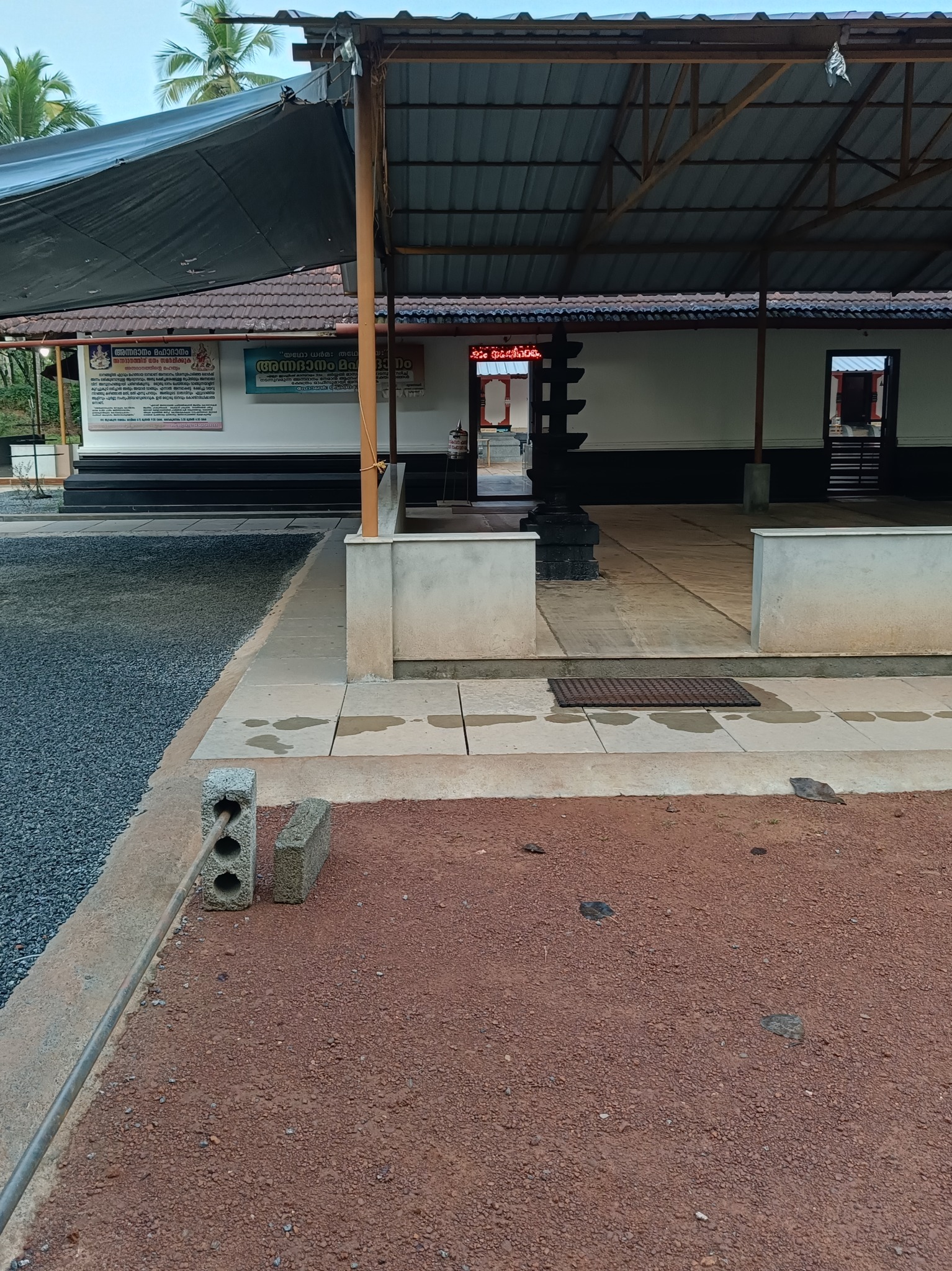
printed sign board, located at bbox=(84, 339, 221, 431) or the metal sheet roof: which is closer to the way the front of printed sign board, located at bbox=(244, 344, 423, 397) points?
the metal sheet roof

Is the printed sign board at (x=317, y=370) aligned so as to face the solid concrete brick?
yes

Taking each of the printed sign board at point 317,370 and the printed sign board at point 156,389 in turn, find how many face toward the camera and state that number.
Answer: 2

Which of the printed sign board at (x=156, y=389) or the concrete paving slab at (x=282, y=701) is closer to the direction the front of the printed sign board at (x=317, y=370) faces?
the concrete paving slab

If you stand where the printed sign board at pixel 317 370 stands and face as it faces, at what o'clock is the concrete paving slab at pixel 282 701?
The concrete paving slab is roughly at 12 o'clock from the printed sign board.

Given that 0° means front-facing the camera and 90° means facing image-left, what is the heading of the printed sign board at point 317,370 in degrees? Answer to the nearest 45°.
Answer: approximately 0°

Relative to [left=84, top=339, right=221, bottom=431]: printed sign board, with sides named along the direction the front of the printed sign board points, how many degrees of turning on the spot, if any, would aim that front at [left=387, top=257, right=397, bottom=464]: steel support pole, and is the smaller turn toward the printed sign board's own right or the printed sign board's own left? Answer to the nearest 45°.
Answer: approximately 45° to the printed sign board's own left

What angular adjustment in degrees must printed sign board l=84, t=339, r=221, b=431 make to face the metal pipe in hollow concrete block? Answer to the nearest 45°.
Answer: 0° — it already faces it

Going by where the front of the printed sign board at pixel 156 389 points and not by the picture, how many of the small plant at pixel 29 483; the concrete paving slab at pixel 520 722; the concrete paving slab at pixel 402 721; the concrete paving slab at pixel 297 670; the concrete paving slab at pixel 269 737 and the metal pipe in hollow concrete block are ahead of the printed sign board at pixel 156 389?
5

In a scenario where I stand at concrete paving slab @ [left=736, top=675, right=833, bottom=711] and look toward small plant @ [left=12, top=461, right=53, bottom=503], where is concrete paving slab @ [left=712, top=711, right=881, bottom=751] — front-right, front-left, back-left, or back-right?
back-left

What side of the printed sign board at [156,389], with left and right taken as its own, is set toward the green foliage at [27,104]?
back
